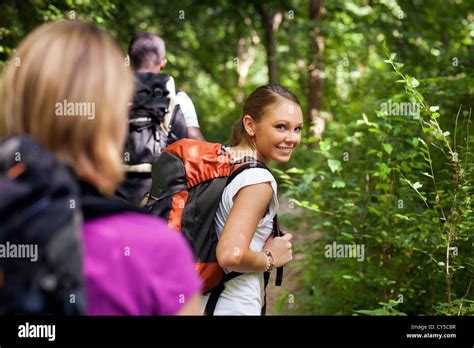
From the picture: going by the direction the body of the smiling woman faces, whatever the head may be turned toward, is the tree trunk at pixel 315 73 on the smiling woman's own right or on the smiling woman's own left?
on the smiling woman's own left

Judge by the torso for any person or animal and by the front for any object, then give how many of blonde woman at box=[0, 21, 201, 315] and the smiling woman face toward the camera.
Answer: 0

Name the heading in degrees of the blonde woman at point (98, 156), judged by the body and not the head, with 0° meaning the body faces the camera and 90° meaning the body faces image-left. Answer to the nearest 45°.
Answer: approximately 225°

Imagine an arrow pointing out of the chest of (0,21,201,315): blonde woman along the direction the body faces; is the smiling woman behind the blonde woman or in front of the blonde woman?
in front

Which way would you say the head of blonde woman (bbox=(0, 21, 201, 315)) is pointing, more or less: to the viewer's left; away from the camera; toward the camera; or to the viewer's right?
away from the camera
